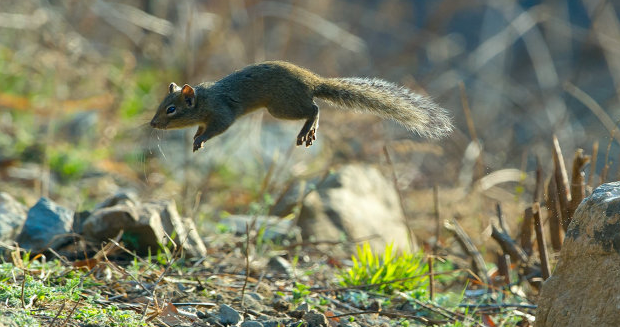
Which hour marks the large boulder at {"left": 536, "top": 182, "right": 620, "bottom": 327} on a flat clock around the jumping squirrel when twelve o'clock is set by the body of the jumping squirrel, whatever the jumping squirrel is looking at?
The large boulder is roughly at 7 o'clock from the jumping squirrel.

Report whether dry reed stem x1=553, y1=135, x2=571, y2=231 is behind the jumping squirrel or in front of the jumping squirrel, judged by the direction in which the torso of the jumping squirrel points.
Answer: behind

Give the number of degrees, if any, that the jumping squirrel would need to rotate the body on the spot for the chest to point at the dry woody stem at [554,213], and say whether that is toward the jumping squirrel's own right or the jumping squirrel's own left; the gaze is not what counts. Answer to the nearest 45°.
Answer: approximately 180°

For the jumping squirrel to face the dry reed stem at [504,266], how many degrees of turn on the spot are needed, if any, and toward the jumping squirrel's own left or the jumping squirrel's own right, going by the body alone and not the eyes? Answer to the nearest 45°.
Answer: approximately 135° to the jumping squirrel's own right

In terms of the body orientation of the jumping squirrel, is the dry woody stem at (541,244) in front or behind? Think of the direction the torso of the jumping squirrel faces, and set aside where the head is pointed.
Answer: behind

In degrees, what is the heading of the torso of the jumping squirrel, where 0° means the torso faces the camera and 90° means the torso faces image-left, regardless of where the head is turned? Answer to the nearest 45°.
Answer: approximately 90°
